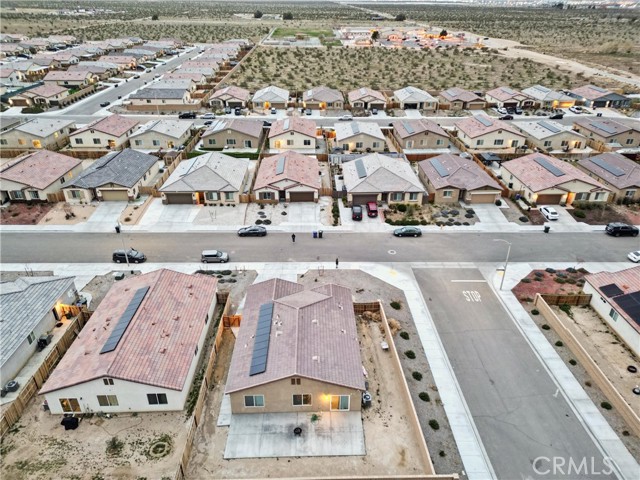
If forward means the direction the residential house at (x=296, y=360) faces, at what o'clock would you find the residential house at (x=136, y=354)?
the residential house at (x=136, y=354) is roughly at 9 o'clock from the residential house at (x=296, y=360).

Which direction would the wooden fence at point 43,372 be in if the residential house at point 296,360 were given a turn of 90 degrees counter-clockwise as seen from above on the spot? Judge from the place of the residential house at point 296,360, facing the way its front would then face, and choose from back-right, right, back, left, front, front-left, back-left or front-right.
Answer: front

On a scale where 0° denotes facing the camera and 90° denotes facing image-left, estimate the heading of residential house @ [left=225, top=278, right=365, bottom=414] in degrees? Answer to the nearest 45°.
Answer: approximately 180°

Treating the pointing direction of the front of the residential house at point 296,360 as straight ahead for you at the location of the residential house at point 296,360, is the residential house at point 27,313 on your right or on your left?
on your left

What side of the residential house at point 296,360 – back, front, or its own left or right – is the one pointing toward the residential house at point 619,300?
right
